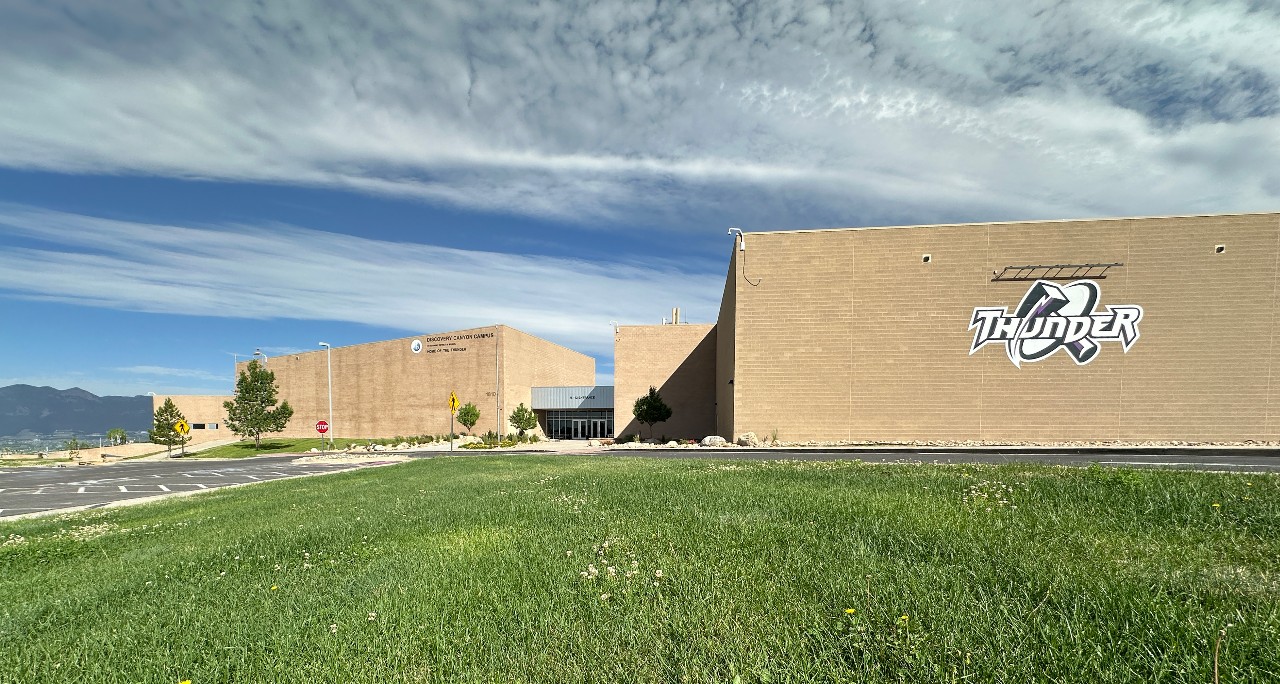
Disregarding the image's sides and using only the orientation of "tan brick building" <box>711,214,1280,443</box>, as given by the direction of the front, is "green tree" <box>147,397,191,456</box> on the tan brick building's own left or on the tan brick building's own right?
on the tan brick building's own right

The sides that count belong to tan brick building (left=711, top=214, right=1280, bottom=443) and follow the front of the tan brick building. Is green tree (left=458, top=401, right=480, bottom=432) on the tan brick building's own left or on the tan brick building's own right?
on the tan brick building's own right

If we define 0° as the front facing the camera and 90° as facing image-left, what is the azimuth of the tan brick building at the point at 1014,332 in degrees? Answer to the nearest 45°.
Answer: approximately 0°

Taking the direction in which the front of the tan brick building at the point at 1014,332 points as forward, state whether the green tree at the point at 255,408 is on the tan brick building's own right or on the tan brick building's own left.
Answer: on the tan brick building's own right
